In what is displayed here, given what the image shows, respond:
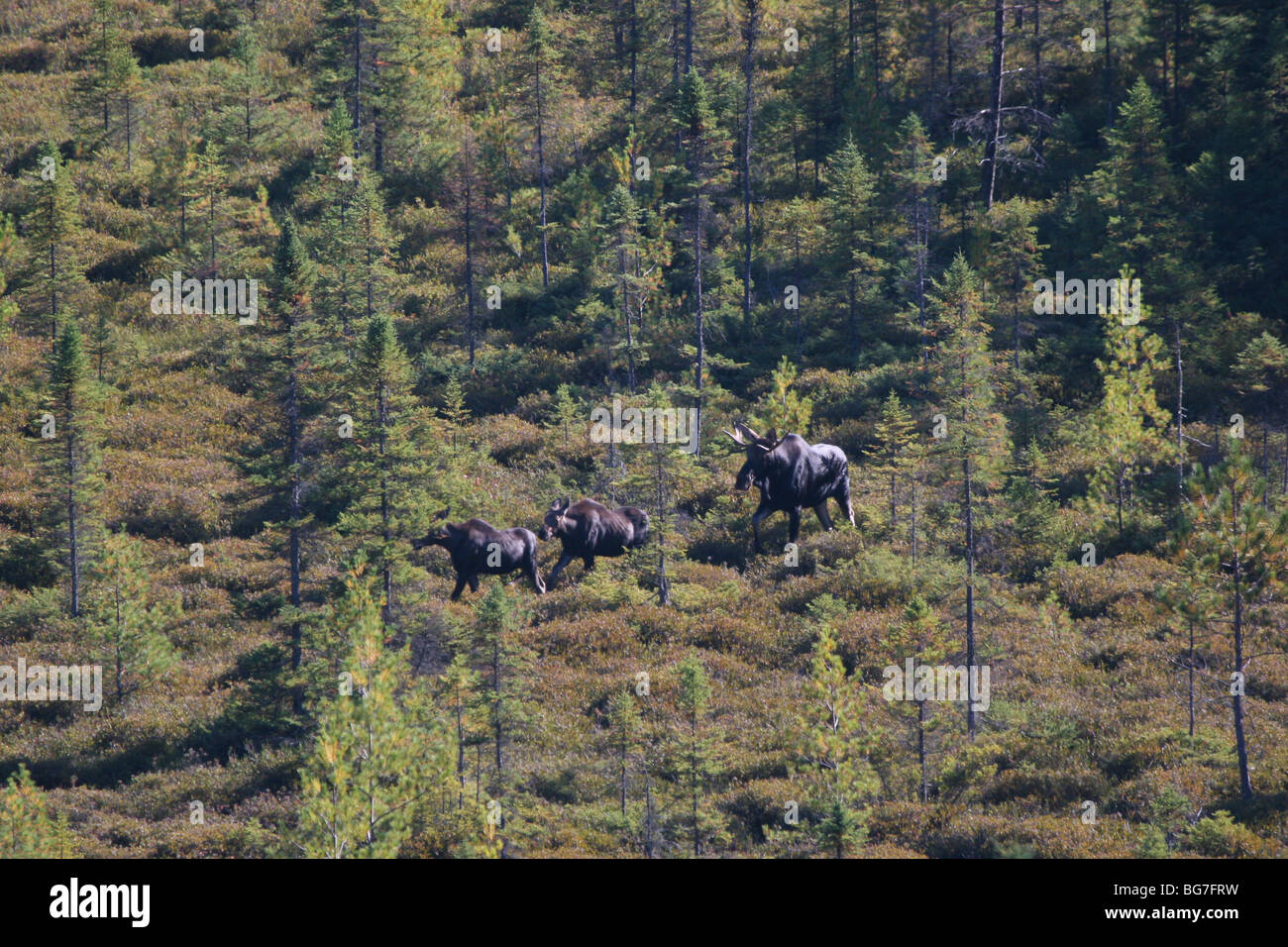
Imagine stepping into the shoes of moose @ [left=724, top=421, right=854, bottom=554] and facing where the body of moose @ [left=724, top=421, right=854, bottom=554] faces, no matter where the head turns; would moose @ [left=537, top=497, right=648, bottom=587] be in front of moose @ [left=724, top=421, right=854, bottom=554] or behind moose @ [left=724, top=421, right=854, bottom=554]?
in front

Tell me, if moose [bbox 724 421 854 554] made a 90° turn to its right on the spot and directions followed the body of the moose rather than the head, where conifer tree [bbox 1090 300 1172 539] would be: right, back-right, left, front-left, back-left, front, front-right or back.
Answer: back-right

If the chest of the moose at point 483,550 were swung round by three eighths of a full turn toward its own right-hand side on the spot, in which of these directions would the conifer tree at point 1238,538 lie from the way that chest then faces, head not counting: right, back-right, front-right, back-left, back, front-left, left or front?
right

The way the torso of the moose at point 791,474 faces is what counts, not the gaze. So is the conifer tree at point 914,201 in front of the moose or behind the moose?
behind

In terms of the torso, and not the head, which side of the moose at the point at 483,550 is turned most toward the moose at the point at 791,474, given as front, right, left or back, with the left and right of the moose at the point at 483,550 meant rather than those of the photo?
back

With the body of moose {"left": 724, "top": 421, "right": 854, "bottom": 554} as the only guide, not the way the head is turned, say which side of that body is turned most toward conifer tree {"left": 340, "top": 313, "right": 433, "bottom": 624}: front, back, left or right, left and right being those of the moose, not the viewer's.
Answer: front

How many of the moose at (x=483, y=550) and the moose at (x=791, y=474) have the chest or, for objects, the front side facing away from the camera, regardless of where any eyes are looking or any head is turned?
0

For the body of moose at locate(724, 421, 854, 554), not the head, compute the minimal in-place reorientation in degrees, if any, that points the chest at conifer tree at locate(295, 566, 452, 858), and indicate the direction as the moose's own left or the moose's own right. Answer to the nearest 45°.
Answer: approximately 45° to the moose's own left

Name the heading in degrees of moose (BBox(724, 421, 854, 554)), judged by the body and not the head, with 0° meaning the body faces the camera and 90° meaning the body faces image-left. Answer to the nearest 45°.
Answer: approximately 45°

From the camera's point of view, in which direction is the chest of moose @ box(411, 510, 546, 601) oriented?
to the viewer's left
